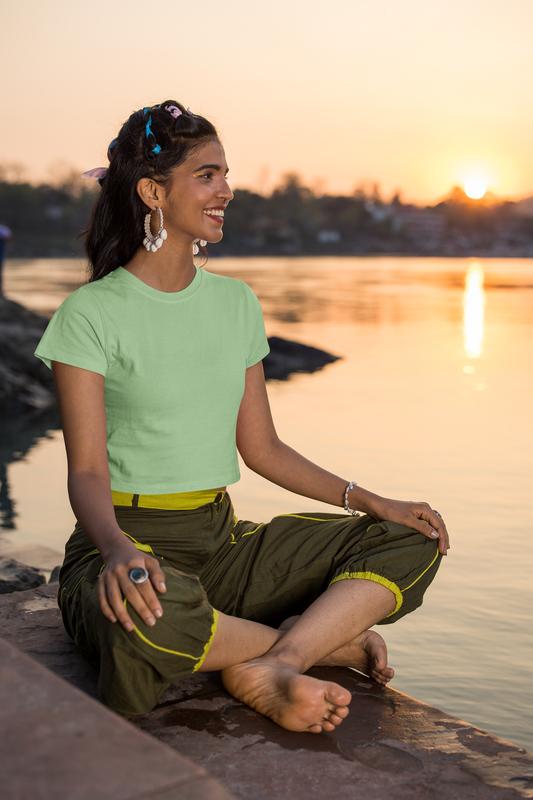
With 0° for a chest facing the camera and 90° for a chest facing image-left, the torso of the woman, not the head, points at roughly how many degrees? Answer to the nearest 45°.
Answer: approximately 315°

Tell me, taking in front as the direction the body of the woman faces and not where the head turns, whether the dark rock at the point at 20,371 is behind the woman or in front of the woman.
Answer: behind

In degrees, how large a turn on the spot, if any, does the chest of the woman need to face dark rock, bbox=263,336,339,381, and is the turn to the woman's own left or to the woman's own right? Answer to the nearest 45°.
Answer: approximately 135° to the woman's own left

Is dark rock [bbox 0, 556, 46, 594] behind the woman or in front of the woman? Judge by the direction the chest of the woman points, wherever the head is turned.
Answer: behind
